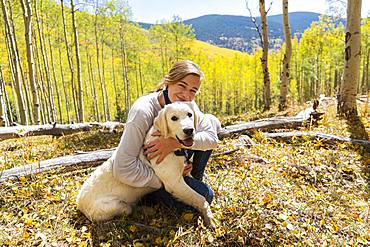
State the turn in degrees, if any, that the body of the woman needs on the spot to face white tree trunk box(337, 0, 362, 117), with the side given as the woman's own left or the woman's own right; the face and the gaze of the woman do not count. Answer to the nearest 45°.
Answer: approximately 90° to the woman's own left

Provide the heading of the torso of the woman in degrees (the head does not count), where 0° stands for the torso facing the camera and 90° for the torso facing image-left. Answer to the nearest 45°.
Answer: approximately 315°

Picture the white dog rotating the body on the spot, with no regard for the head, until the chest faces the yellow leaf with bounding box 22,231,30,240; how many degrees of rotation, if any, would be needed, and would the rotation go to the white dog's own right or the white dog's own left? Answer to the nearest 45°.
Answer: approximately 135° to the white dog's own right

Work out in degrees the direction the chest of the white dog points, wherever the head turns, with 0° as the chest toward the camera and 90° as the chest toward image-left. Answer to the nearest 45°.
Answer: approximately 315°

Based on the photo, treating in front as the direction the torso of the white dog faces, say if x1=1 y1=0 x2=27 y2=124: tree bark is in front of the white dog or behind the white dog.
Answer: behind

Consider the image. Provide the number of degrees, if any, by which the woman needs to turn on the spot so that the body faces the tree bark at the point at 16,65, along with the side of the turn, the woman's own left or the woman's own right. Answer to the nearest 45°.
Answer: approximately 180°

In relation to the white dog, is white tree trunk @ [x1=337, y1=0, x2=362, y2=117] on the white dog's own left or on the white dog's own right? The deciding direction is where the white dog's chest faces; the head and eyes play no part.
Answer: on the white dog's own left
